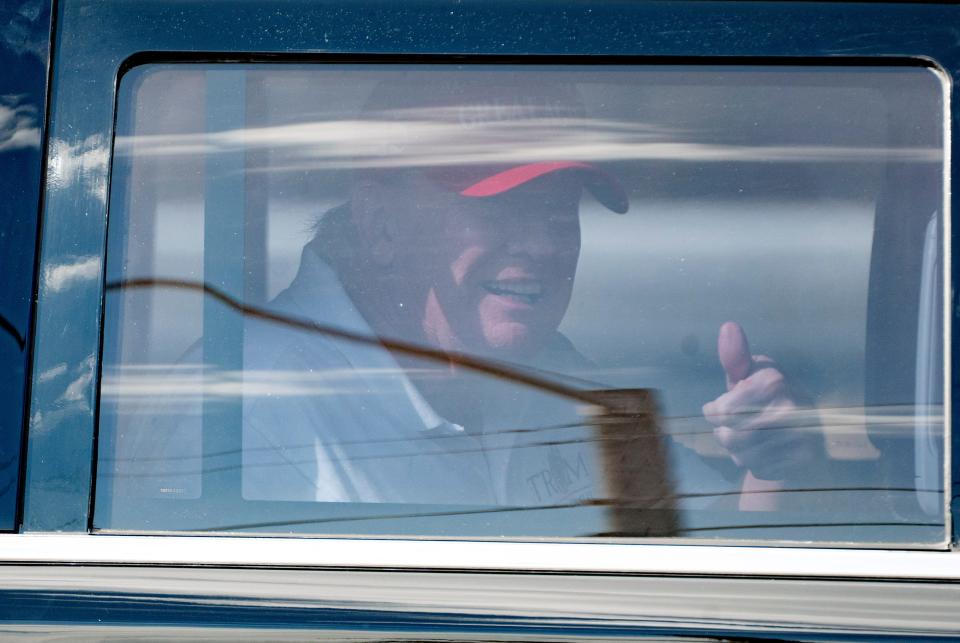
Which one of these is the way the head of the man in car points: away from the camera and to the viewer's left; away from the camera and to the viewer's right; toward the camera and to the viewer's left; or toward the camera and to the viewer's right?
toward the camera and to the viewer's right

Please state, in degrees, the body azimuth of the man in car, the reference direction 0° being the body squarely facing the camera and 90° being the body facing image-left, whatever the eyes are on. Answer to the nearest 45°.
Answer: approximately 315°
